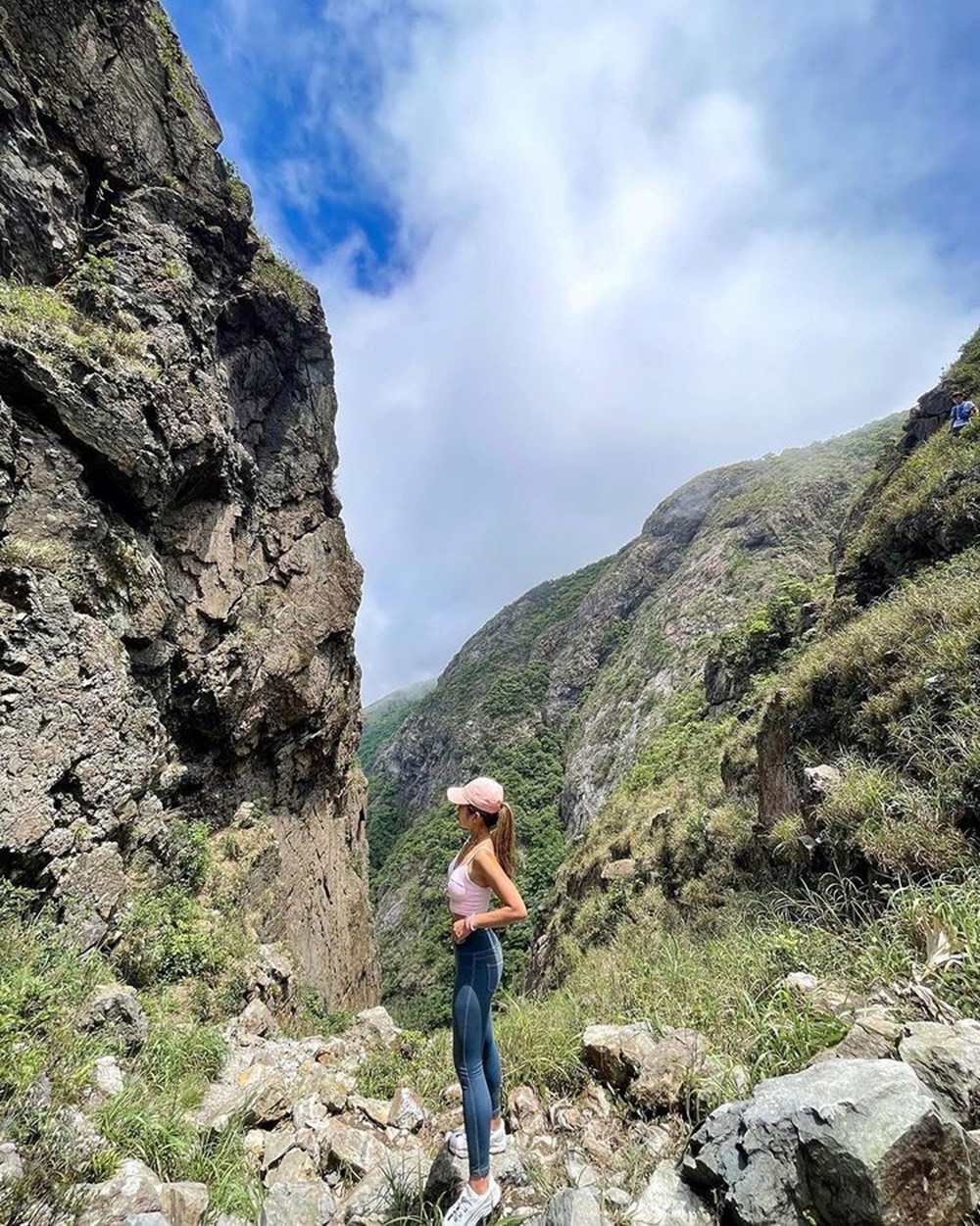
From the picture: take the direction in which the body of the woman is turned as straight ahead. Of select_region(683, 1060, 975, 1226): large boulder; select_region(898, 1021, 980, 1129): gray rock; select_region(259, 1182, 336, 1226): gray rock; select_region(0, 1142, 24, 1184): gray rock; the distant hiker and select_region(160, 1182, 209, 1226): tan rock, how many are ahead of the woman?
3

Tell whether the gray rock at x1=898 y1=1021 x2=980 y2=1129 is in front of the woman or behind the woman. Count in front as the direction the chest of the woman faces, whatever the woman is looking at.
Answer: behind

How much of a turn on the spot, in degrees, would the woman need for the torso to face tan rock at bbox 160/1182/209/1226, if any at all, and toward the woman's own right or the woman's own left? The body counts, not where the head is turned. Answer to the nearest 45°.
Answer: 0° — they already face it

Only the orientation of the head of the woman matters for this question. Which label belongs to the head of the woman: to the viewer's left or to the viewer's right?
to the viewer's left

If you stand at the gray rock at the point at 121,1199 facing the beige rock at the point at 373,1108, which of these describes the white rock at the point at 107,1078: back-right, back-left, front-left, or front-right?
front-left

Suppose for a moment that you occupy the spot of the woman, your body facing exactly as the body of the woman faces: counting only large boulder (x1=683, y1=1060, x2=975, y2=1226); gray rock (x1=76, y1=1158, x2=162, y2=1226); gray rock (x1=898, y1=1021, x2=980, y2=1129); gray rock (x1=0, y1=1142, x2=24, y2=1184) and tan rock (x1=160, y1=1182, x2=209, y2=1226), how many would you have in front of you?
3

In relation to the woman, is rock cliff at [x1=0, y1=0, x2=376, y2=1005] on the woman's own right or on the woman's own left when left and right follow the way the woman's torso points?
on the woman's own right

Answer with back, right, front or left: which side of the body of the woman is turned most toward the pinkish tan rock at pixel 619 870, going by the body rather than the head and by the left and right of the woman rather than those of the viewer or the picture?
right

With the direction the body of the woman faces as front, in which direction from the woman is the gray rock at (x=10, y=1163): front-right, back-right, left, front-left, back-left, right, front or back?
front

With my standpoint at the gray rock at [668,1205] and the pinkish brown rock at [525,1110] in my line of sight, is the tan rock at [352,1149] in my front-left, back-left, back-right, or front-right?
front-left

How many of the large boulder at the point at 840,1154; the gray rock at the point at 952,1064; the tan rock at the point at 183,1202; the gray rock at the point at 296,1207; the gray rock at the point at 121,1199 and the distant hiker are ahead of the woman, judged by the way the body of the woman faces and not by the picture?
3

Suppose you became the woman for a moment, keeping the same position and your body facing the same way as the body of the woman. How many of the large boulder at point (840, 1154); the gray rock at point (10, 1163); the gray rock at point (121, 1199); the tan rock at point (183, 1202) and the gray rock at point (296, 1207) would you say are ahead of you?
4

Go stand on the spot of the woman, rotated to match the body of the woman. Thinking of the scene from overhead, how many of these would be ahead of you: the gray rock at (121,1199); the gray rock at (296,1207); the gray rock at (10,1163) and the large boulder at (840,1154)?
3

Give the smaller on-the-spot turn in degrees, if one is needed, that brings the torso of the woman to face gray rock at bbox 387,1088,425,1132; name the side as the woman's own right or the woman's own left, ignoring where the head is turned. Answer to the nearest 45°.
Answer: approximately 45° to the woman's own right

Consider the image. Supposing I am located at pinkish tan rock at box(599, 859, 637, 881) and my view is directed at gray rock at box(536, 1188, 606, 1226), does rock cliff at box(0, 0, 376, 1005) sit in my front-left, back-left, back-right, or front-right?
front-right

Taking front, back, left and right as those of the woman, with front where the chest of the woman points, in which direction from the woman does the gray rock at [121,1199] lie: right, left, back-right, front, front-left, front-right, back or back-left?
front

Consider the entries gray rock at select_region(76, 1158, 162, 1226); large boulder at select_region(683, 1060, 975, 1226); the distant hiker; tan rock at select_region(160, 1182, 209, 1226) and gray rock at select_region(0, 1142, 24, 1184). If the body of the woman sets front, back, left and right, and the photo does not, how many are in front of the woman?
3

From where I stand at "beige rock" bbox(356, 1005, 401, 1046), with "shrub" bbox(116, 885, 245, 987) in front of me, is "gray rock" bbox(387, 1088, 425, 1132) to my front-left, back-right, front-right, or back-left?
back-left

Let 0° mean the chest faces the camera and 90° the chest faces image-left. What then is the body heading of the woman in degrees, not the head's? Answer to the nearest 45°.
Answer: approximately 90°
